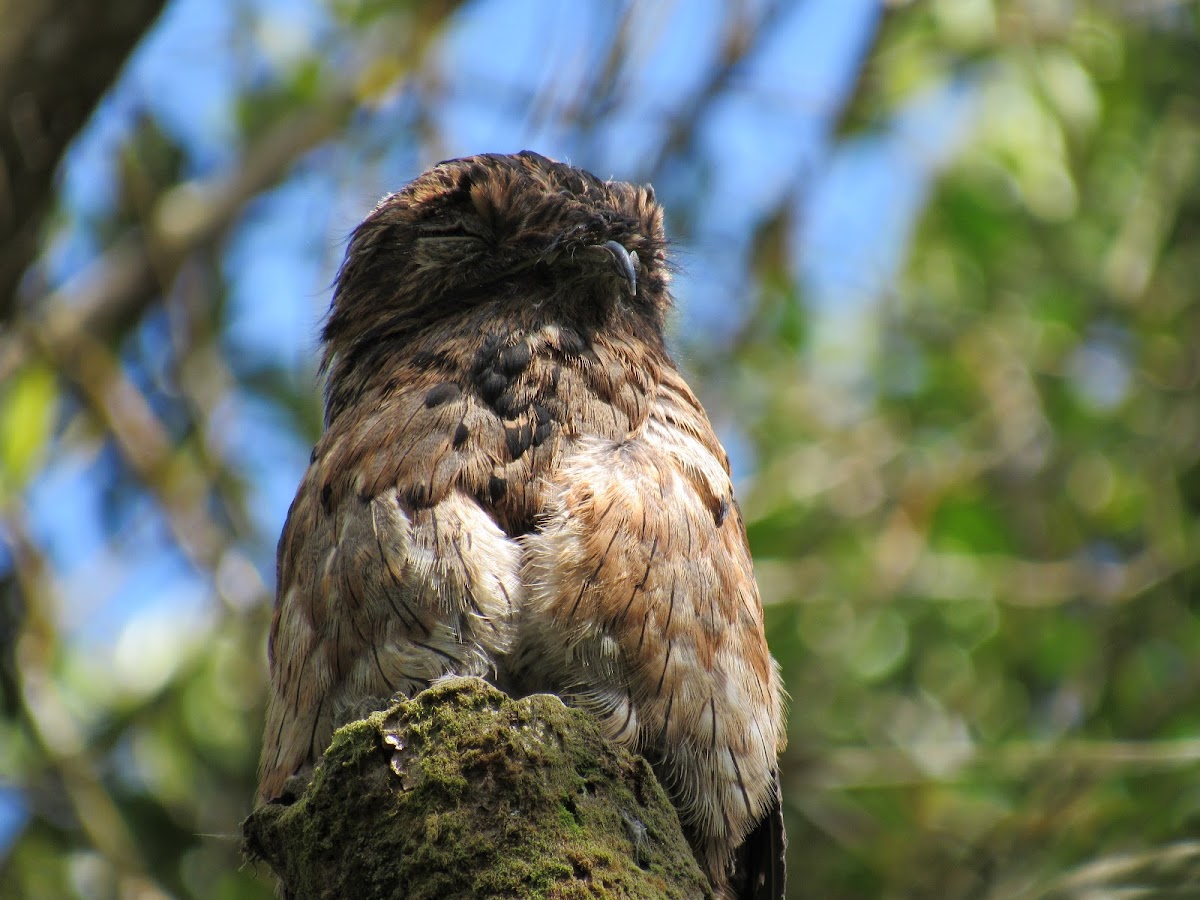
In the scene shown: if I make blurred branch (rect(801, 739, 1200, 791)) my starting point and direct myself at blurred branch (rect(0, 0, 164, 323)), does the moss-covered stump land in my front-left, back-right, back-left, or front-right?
front-left

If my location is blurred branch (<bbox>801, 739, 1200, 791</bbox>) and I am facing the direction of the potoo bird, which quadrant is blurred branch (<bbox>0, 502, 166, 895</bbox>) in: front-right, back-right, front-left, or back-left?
front-right

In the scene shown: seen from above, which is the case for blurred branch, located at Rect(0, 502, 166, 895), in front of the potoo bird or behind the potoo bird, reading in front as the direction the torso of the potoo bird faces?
behind

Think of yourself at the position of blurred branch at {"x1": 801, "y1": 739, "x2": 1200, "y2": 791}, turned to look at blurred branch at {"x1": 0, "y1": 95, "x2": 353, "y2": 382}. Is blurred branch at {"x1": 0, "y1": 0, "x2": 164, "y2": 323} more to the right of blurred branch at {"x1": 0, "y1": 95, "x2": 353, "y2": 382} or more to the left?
left

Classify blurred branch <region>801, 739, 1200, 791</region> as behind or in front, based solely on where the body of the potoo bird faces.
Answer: behind

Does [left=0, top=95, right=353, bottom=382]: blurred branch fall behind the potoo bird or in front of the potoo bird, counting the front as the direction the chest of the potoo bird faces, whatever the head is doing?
behind

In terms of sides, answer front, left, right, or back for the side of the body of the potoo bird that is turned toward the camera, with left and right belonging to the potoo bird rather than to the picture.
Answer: front
